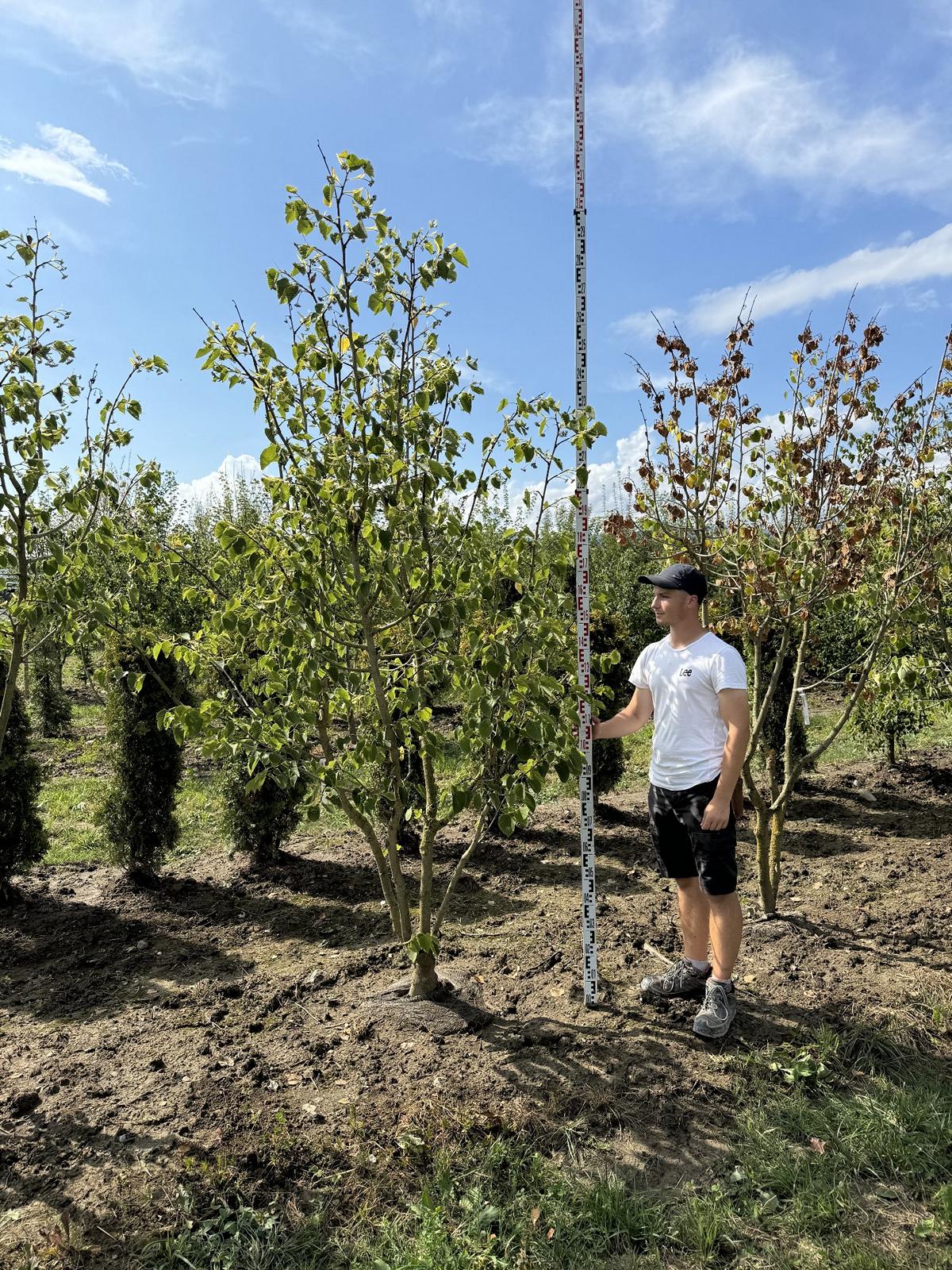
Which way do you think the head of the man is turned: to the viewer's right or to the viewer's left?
to the viewer's left

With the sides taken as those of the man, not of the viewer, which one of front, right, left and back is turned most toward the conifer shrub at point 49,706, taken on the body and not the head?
right

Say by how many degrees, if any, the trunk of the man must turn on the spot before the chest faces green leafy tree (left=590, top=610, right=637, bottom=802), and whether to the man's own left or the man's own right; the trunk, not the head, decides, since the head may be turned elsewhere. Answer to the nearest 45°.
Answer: approximately 135° to the man's own right

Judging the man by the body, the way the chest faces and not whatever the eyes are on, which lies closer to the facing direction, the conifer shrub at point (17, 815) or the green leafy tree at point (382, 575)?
the green leafy tree

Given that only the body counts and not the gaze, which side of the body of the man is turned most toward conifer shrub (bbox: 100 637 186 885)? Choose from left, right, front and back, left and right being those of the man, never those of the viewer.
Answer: right

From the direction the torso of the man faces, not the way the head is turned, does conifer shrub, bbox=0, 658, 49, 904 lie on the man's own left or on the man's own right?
on the man's own right

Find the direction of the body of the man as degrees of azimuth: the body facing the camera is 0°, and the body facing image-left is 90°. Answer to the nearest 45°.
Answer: approximately 45°

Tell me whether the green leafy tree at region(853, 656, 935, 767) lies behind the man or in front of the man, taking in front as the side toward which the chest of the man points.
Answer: behind
